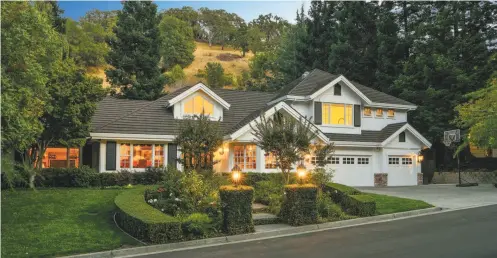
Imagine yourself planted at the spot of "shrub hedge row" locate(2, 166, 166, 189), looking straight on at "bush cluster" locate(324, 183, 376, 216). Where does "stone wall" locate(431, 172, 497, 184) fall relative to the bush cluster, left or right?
left

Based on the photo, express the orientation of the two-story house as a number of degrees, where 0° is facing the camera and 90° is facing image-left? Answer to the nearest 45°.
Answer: approximately 0°

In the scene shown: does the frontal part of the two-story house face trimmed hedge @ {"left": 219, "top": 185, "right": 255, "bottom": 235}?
yes

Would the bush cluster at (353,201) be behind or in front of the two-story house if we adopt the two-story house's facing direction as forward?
in front

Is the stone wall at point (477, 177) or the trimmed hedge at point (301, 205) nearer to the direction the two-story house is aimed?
the trimmed hedge

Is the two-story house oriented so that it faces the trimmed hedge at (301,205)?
yes

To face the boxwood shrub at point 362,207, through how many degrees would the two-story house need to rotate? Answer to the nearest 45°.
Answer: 0° — it already faces it

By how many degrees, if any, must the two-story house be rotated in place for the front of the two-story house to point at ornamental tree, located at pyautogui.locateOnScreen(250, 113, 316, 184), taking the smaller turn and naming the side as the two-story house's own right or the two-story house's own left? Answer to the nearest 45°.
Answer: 0° — it already faces it

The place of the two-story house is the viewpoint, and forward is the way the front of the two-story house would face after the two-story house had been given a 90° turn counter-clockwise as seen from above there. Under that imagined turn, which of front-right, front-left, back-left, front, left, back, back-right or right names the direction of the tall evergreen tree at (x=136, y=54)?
back-left

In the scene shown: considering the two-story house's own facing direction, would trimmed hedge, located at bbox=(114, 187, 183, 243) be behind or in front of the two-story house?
in front
